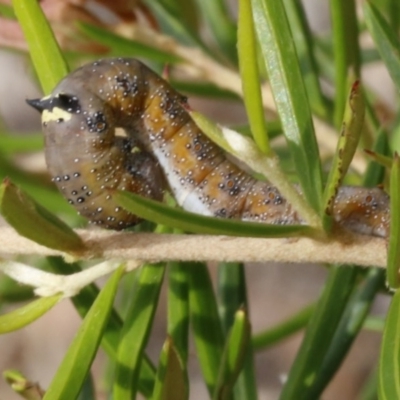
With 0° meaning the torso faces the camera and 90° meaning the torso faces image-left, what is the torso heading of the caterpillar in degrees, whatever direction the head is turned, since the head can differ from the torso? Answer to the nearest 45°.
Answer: approximately 90°
